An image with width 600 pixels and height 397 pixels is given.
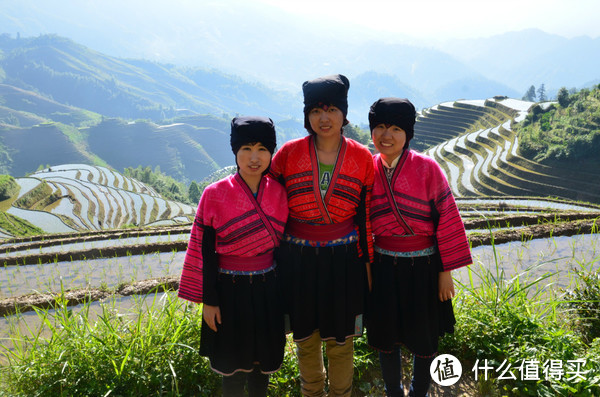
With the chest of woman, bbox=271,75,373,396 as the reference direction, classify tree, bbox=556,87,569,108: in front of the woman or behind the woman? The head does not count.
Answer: behind

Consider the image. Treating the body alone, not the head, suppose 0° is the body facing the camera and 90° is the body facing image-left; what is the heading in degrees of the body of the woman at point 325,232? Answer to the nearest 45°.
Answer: approximately 0°
